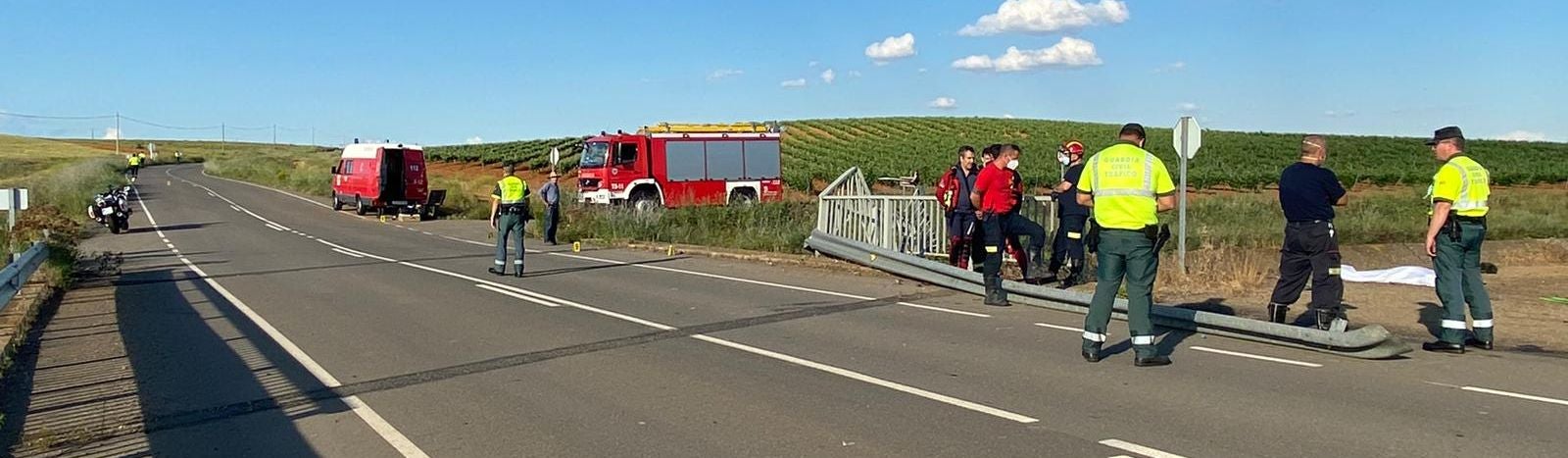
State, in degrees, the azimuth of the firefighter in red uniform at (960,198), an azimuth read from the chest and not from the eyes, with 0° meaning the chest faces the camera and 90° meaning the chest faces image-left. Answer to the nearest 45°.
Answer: approximately 315°

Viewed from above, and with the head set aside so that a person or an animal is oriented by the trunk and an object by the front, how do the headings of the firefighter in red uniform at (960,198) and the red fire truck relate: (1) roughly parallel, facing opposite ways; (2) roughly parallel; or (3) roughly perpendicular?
roughly perpendicular

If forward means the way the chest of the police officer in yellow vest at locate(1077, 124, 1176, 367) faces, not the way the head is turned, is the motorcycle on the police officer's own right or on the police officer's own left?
on the police officer's own left

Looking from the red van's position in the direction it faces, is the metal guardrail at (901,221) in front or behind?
behind

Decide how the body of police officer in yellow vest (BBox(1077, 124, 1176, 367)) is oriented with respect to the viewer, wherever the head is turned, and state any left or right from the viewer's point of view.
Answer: facing away from the viewer

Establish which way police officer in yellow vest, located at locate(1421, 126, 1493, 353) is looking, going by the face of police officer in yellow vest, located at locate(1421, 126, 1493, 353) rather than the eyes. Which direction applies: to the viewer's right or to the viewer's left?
to the viewer's left

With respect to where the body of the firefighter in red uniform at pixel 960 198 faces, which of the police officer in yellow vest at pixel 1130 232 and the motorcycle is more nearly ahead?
the police officer in yellow vest

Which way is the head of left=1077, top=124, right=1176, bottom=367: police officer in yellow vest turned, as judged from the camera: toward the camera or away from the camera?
away from the camera

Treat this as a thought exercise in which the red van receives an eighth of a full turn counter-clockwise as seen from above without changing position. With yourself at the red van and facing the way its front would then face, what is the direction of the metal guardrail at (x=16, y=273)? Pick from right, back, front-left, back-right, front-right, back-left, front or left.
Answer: left

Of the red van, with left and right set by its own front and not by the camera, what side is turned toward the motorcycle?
left

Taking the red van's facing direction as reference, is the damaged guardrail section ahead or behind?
behind

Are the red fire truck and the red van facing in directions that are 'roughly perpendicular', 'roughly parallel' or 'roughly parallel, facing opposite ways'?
roughly perpendicular

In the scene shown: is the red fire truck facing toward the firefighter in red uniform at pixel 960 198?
no

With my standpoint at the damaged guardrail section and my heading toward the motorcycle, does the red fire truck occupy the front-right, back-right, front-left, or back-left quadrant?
front-right

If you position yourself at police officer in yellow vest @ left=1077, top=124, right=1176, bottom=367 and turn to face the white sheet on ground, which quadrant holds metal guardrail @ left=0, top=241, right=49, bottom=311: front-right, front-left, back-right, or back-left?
back-left

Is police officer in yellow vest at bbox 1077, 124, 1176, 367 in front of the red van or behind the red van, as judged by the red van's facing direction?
behind
